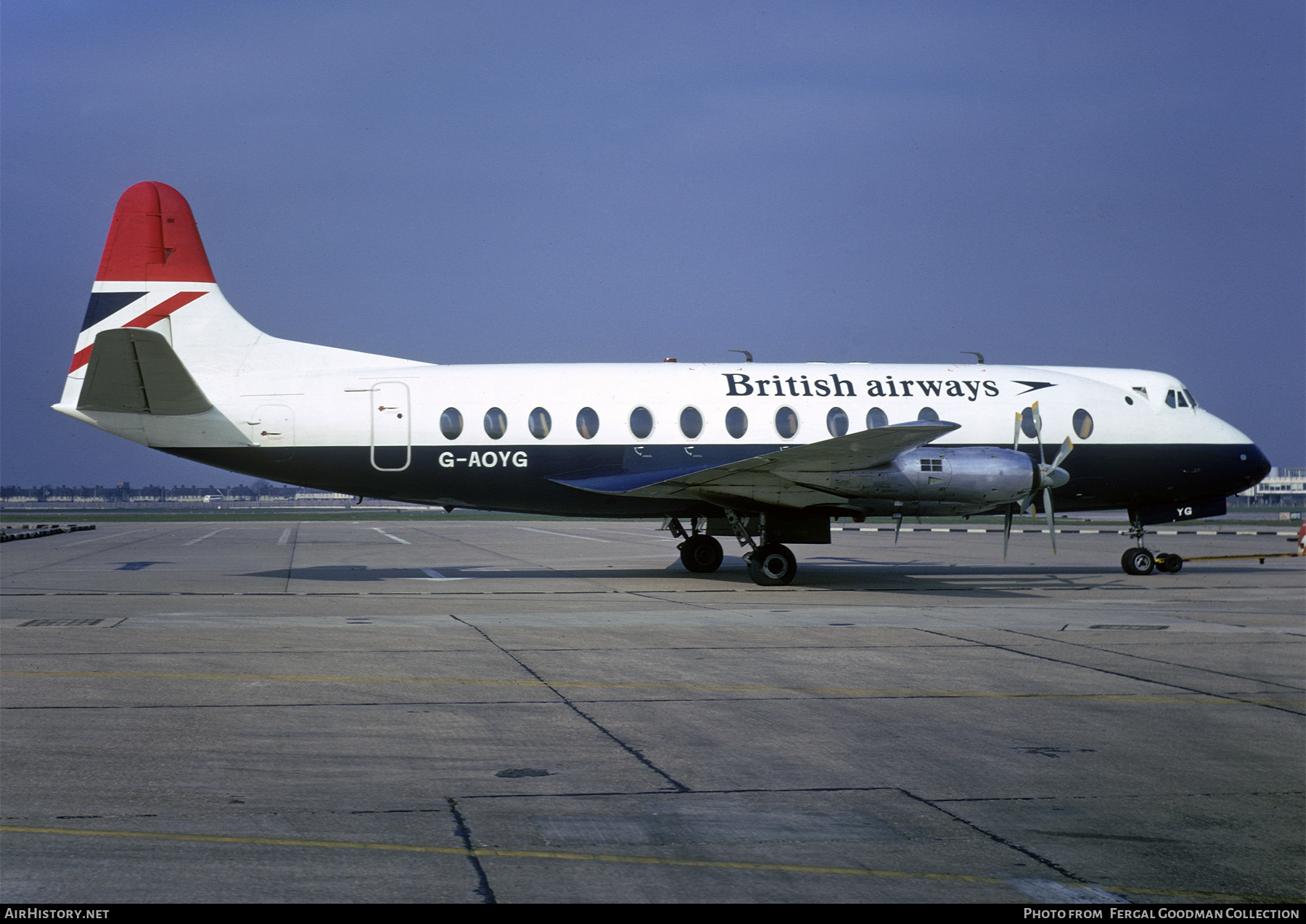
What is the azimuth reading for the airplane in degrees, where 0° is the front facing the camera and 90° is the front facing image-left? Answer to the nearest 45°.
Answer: approximately 270°
